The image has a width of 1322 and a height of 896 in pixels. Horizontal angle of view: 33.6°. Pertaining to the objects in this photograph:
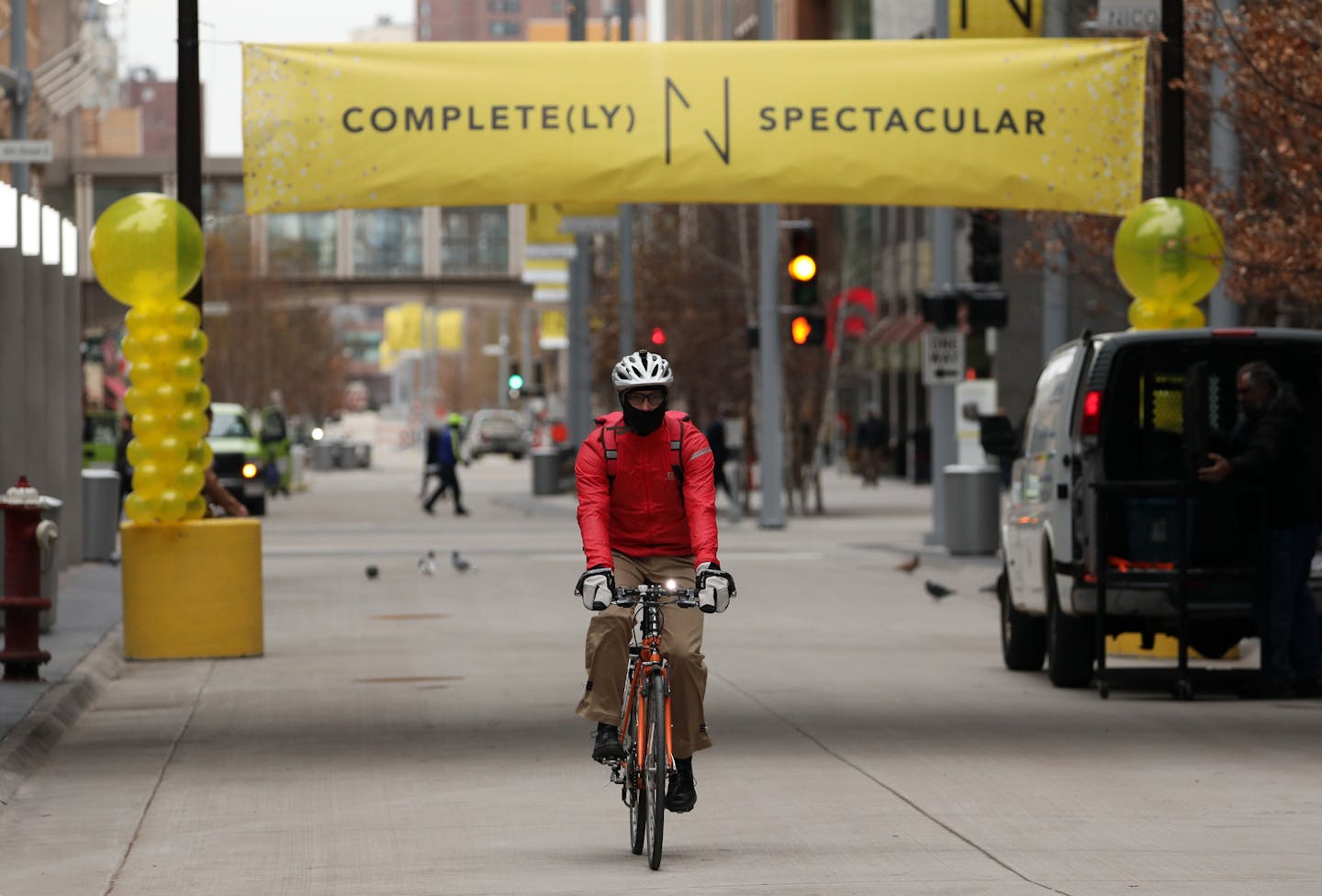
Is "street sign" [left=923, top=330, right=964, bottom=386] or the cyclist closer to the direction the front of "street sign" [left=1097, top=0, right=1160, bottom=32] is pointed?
the cyclist

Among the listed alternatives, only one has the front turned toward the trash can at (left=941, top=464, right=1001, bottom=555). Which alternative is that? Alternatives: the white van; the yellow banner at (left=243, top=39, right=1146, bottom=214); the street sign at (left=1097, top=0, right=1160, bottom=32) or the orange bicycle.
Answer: the white van

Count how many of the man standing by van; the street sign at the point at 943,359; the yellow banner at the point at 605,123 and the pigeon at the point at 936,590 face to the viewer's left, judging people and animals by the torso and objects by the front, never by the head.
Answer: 2

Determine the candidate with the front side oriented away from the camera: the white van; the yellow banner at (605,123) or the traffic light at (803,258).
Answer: the white van

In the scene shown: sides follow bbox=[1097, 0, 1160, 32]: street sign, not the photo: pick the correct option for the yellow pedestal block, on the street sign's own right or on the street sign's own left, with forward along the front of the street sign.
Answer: on the street sign's own right

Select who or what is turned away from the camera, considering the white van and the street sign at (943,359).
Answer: the white van

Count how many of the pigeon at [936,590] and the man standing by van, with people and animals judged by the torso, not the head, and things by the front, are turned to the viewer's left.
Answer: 2

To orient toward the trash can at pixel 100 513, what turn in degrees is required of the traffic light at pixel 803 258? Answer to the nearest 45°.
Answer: approximately 45° to its right

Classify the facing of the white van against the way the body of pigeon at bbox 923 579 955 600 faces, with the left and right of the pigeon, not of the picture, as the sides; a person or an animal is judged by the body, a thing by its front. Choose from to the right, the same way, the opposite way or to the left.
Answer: to the right

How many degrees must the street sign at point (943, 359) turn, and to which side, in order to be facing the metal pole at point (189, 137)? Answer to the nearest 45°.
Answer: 0° — it already faces it

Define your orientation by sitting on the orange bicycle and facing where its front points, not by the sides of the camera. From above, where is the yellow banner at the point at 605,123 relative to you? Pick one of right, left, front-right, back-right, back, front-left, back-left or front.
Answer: back

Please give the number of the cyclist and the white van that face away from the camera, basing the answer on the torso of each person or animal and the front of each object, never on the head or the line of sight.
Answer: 1

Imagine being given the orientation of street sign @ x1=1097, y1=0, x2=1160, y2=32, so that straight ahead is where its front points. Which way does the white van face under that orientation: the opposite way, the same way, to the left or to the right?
the opposite way

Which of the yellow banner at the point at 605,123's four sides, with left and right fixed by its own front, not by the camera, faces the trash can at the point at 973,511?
back

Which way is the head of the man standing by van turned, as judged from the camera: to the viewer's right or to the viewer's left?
to the viewer's left

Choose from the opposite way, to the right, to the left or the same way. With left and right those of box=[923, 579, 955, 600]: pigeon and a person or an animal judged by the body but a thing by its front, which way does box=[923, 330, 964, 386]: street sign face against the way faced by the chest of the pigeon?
to the left

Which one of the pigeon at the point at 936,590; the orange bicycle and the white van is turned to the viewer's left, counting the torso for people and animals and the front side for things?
the pigeon
